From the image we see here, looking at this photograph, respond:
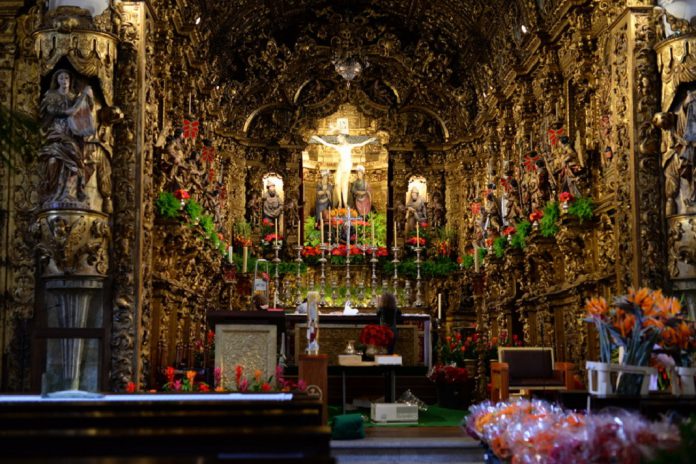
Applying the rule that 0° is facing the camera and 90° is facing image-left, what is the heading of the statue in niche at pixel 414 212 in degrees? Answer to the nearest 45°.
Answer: approximately 0°

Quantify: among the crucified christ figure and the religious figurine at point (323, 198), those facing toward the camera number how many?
2

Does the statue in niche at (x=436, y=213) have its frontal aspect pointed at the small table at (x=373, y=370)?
yes

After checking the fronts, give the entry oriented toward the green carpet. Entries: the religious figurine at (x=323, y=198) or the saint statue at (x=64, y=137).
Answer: the religious figurine

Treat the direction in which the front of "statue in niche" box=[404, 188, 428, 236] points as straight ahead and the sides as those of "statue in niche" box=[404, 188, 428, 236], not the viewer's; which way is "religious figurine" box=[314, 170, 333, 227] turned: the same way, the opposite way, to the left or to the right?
the same way

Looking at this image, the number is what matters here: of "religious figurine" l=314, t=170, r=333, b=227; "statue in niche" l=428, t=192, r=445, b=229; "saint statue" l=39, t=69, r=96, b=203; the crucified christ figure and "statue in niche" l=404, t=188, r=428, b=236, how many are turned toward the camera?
5

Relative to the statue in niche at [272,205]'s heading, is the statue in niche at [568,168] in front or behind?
in front

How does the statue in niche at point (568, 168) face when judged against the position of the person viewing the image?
facing the viewer and to the left of the viewer

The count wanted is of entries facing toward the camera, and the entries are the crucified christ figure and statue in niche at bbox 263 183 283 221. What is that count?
2

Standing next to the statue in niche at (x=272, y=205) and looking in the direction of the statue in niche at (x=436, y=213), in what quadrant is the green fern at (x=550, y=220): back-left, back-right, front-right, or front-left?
front-right

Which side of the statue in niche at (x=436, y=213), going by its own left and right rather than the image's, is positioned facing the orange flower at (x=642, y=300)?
front

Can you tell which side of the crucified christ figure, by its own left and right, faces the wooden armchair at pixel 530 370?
front

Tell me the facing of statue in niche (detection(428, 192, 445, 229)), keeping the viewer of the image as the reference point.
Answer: facing the viewer

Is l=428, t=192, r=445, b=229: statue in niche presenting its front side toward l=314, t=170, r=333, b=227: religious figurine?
no

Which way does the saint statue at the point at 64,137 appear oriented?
toward the camera

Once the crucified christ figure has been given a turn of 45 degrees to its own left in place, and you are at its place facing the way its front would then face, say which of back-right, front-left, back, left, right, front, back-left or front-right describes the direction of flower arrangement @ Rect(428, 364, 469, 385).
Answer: front-right

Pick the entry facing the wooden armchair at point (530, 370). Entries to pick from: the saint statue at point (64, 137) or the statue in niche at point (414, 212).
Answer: the statue in niche

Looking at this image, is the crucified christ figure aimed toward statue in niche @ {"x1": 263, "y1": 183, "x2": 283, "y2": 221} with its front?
no

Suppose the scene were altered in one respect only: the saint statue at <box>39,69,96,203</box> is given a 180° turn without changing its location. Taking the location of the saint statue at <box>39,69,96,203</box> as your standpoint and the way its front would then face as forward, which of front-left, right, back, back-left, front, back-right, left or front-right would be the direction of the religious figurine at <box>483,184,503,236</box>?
front-right

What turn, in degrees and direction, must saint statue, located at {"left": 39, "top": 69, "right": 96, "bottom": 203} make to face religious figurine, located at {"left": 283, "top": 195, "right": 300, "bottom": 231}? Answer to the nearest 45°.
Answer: approximately 135° to its left

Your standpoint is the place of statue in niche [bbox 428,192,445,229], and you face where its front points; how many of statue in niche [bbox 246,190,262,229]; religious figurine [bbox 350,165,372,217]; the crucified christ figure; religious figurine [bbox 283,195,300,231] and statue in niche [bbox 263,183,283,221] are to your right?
5

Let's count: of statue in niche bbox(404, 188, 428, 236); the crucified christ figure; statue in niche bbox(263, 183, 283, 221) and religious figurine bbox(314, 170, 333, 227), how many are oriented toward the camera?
4
